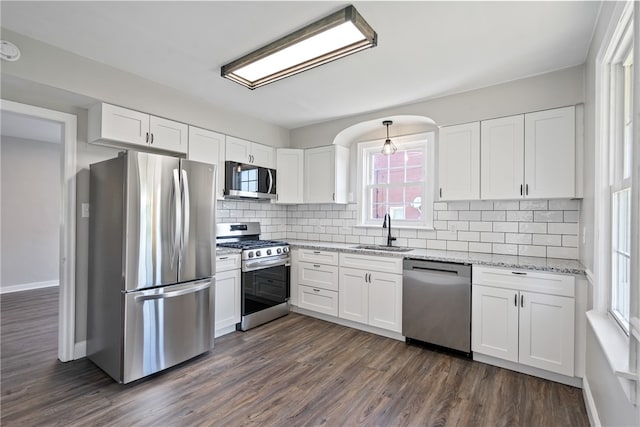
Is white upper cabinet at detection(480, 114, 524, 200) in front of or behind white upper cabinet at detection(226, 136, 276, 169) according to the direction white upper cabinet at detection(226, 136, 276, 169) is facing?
in front

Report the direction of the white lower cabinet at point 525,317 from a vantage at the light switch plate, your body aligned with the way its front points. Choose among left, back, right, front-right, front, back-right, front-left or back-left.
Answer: front-left

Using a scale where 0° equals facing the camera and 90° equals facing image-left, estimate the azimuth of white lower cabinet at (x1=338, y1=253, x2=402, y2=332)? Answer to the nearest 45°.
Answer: approximately 45°

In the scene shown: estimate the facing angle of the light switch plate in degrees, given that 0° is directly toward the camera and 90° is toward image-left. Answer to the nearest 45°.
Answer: approximately 0°

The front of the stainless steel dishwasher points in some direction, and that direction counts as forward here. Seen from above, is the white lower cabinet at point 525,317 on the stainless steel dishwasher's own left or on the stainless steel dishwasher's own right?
on the stainless steel dishwasher's own left

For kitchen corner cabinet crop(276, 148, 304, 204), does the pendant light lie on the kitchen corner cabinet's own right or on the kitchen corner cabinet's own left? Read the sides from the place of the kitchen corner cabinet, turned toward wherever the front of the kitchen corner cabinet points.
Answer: on the kitchen corner cabinet's own left

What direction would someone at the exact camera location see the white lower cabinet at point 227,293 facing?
facing the viewer and to the right of the viewer

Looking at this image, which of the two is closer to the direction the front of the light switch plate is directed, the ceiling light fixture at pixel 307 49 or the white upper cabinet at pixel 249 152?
the ceiling light fixture

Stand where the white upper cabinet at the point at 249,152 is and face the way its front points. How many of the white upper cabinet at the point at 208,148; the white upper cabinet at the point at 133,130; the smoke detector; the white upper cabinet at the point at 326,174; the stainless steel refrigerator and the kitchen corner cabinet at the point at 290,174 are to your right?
4

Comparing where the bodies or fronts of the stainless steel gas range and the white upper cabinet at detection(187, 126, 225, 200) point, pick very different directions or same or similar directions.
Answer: same or similar directions
